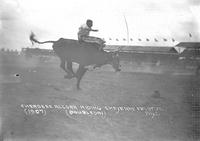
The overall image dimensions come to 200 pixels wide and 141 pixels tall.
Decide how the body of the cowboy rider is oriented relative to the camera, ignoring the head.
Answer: to the viewer's right

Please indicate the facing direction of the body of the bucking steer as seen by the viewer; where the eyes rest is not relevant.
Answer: to the viewer's right
